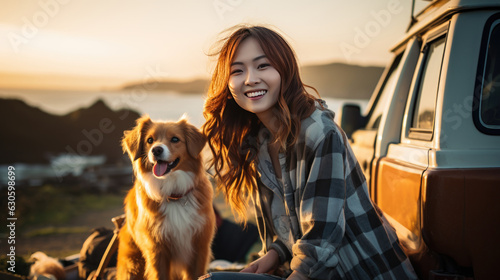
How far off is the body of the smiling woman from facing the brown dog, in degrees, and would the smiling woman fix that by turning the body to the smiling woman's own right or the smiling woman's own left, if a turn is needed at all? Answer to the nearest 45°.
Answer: approximately 90° to the smiling woman's own right

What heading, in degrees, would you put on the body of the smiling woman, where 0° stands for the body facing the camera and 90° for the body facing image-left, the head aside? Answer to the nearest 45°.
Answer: approximately 45°

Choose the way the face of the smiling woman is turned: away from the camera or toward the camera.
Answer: toward the camera
